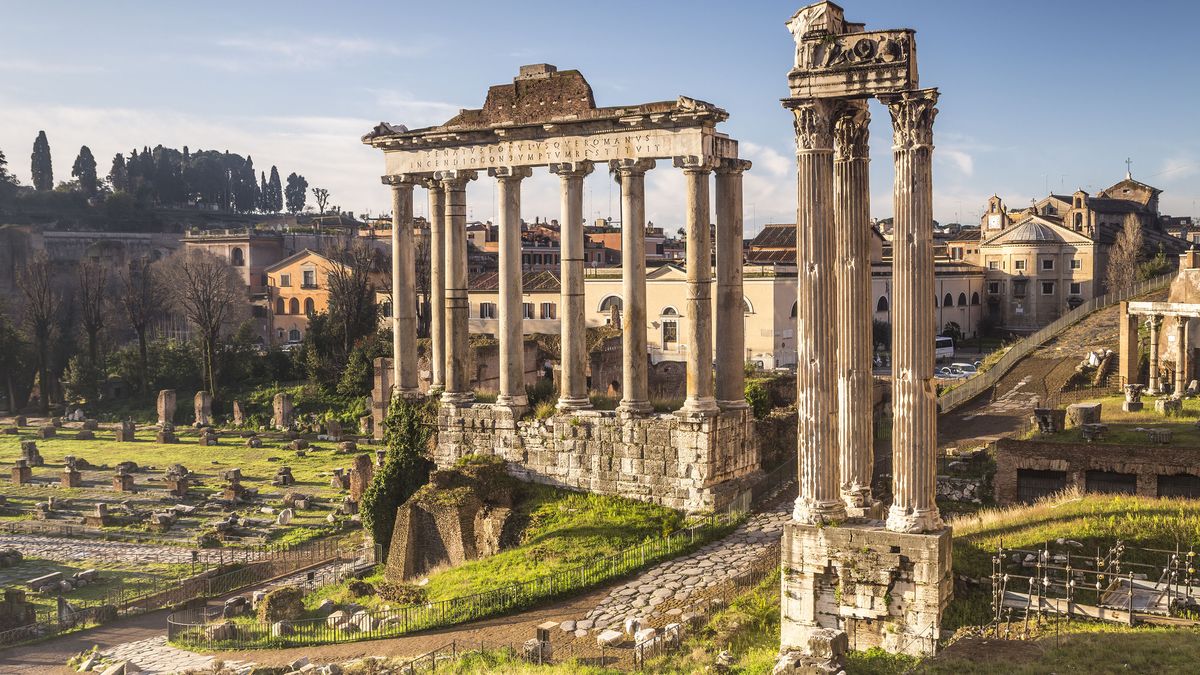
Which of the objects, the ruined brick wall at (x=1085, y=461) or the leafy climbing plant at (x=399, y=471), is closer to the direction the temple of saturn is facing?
the leafy climbing plant

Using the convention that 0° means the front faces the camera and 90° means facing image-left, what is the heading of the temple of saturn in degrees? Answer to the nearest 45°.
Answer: approximately 45°

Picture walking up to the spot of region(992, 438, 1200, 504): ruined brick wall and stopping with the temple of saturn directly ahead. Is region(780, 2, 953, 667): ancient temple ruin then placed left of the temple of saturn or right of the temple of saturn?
left

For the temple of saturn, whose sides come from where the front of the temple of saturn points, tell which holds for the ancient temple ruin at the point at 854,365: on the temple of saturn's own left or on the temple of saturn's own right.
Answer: on the temple of saturn's own left

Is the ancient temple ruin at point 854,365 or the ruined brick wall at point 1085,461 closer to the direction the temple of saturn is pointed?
the ancient temple ruin

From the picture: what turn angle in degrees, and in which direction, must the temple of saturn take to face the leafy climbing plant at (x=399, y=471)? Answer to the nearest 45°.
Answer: approximately 90° to its right

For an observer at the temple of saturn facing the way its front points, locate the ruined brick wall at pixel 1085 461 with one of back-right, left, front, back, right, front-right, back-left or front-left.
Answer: back-left
